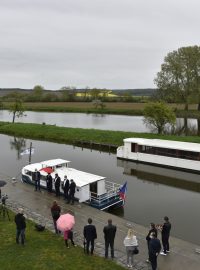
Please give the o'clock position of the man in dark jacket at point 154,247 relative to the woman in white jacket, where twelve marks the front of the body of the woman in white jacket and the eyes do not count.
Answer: The man in dark jacket is roughly at 4 o'clock from the woman in white jacket.

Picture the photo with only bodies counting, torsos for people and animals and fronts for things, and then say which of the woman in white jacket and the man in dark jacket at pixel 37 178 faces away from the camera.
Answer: the woman in white jacket

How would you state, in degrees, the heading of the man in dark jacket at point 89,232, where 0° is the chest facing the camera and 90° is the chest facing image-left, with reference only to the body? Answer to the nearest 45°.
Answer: approximately 180°

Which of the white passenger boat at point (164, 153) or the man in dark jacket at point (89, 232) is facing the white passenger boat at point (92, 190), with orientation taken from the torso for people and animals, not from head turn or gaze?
the man in dark jacket

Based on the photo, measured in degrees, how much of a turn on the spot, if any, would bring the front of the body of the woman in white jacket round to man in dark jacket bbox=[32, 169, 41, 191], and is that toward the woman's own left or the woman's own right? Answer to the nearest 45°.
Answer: approximately 45° to the woman's own left

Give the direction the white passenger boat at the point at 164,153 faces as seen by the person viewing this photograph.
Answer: facing away from the viewer and to the left of the viewer

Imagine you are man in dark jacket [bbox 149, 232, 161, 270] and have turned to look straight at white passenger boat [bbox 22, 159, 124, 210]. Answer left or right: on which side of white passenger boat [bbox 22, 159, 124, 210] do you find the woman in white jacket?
left

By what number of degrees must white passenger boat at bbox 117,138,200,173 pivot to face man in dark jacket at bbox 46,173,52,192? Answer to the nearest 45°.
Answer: approximately 90° to its left

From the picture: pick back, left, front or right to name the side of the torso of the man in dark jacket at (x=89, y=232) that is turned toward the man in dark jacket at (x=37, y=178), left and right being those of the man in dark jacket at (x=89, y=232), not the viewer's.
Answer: front

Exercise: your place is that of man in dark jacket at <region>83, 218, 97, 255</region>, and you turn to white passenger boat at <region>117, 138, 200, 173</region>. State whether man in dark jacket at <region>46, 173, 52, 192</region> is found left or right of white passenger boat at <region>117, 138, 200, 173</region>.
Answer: left

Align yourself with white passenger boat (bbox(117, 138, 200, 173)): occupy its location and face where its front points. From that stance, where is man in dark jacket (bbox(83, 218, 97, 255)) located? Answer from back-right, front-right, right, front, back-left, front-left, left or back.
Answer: back-left

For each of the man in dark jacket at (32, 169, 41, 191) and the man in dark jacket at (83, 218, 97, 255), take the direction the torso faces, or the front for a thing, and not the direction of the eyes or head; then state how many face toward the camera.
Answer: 1

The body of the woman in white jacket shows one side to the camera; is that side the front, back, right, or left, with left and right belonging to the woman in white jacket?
back

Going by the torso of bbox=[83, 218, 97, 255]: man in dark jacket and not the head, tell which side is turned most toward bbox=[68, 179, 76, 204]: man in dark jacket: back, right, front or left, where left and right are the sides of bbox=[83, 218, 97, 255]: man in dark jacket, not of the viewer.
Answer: front

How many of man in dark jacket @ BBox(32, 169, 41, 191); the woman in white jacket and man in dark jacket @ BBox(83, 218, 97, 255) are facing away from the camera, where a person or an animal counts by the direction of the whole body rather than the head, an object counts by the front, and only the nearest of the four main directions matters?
2
